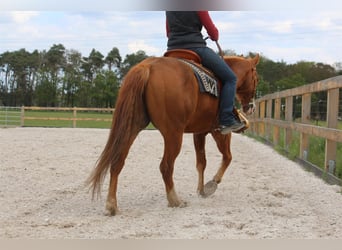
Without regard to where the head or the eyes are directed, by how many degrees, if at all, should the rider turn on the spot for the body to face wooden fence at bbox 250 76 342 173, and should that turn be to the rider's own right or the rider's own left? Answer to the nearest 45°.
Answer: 0° — they already face it

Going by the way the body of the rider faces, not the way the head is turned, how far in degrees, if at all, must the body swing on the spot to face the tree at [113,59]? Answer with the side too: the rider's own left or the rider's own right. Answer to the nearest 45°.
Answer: approximately 45° to the rider's own left

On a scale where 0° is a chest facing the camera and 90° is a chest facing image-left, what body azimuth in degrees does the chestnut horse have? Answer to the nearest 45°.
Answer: approximately 225°

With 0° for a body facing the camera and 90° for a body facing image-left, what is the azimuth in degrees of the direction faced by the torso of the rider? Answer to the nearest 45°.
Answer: approximately 225°
